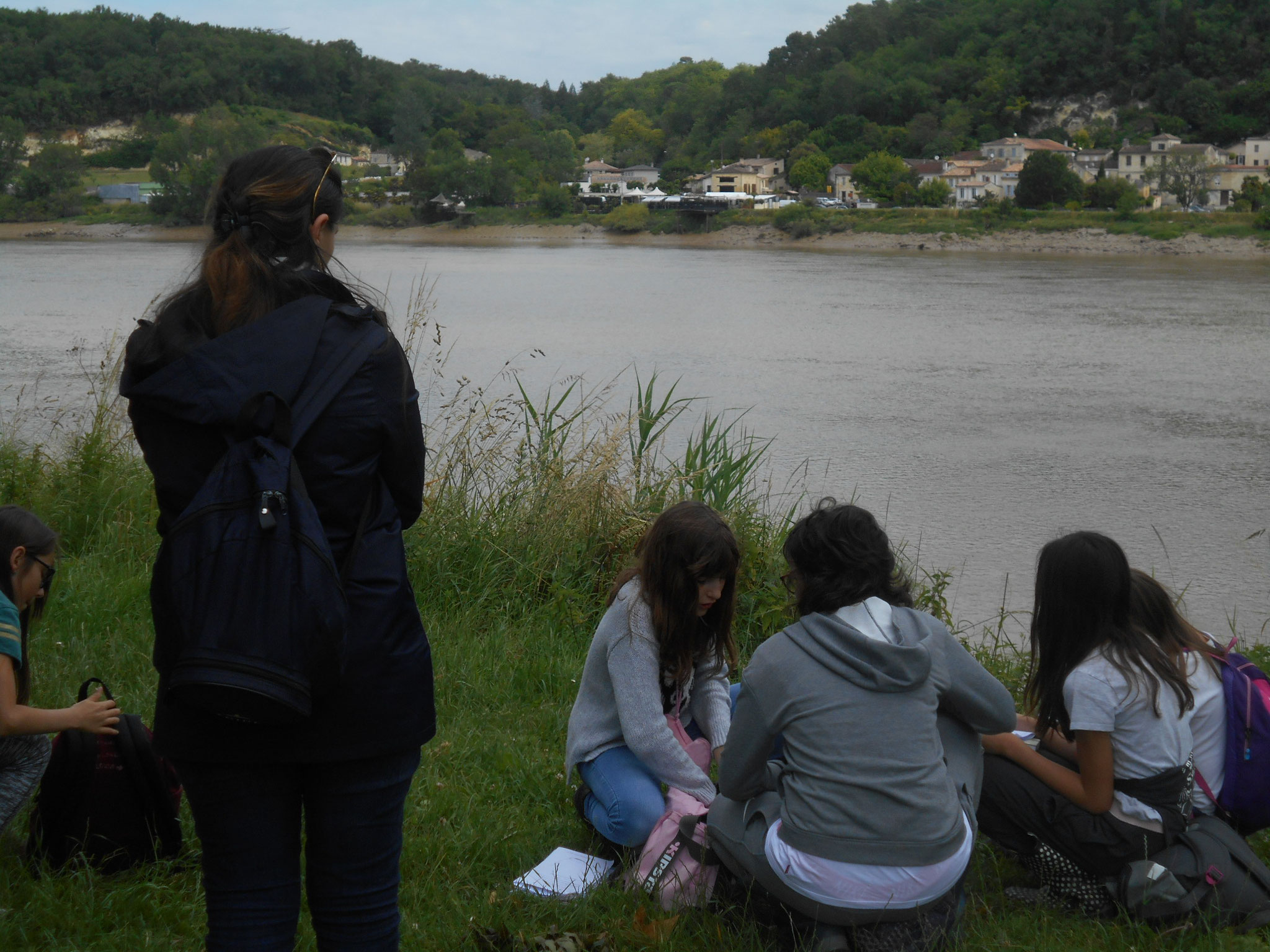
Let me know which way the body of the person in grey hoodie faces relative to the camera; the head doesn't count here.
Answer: away from the camera

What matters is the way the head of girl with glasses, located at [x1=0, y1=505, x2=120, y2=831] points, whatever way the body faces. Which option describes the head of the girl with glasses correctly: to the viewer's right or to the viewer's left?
to the viewer's right

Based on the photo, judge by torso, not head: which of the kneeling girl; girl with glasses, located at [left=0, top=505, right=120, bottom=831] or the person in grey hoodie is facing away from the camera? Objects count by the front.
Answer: the person in grey hoodie

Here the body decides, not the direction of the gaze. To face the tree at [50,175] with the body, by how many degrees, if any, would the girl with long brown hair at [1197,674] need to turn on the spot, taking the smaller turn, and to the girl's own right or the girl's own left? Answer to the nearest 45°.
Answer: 0° — they already face it

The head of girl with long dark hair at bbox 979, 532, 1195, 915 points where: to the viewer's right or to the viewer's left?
to the viewer's left

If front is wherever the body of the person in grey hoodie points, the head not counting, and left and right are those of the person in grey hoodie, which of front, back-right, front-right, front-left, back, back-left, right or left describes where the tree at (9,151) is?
front-left

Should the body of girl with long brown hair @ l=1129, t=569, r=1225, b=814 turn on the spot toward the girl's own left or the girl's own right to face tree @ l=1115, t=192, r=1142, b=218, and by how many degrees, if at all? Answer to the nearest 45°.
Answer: approximately 45° to the girl's own right

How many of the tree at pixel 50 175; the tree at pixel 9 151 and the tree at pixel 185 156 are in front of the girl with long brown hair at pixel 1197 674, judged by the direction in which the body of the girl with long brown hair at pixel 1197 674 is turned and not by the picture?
3

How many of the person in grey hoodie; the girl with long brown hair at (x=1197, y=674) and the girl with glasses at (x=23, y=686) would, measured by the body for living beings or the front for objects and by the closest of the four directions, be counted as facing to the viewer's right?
1

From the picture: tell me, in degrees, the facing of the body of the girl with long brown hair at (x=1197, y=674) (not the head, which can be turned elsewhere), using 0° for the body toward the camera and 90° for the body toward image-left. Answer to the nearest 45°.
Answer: approximately 135°

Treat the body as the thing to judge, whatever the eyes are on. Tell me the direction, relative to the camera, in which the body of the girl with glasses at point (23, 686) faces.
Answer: to the viewer's right

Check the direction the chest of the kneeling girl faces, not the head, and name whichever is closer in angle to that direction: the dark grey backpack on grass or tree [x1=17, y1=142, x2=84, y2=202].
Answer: the dark grey backpack on grass

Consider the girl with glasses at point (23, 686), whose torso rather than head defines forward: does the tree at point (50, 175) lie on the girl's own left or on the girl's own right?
on the girl's own left

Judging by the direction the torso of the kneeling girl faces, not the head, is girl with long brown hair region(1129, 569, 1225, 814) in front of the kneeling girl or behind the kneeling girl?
in front

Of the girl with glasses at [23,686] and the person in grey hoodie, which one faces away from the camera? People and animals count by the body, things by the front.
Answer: the person in grey hoodie
